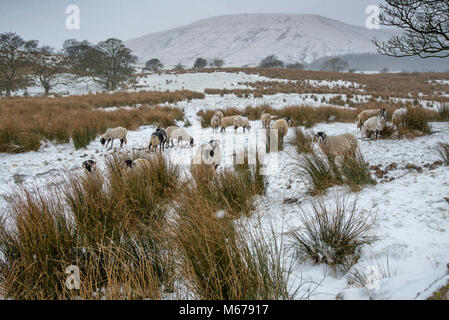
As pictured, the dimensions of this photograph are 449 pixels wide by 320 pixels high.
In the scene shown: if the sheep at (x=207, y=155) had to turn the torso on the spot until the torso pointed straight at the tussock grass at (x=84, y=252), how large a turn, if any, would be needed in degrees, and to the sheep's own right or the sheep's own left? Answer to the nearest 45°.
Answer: approximately 45° to the sheep's own right

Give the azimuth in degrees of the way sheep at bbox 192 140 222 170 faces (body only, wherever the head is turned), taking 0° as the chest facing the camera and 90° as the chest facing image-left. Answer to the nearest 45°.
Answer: approximately 315°

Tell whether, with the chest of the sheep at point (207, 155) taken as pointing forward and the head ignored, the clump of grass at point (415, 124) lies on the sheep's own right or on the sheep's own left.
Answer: on the sheep's own left
